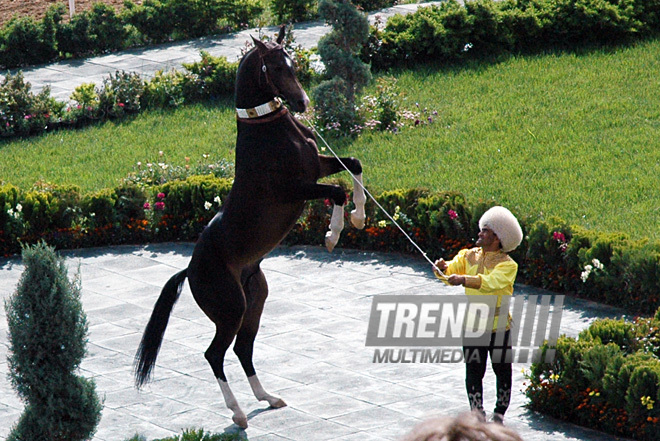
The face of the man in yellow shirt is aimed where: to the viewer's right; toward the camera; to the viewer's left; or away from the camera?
to the viewer's left

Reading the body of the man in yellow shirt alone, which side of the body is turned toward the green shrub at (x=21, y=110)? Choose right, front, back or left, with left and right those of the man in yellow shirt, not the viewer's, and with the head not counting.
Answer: right

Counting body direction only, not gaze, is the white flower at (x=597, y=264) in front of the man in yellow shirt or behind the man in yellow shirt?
behind

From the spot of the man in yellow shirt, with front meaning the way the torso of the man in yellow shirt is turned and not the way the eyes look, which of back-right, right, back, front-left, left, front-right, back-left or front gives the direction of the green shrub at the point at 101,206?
right

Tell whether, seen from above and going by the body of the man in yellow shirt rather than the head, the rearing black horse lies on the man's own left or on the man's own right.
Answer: on the man's own right

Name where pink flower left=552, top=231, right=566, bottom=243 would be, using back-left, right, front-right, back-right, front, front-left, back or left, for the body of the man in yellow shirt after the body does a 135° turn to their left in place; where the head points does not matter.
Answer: left

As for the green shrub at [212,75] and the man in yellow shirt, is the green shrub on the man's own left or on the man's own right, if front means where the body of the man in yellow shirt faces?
on the man's own right

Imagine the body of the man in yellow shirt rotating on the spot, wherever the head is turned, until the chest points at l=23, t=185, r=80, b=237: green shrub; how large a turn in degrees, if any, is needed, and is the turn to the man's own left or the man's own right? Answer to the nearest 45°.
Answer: approximately 90° to the man's own right

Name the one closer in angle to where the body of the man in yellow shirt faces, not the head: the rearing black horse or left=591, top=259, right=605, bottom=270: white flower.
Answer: the rearing black horse

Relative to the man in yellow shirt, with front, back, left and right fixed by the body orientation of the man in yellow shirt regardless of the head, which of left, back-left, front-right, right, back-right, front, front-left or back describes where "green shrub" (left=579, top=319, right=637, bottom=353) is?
back

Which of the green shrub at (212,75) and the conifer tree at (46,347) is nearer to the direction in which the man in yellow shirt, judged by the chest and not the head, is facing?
the conifer tree

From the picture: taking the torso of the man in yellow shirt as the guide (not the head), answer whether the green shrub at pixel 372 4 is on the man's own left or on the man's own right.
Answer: on the man's own right

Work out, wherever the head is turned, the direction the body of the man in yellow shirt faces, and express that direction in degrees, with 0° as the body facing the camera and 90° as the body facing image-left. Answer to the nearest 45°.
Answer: approximately 45°

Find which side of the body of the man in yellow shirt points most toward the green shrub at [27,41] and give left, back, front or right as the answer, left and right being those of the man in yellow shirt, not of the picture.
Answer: right

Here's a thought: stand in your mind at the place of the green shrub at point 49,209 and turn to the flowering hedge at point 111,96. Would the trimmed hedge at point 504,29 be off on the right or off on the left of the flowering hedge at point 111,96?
right
